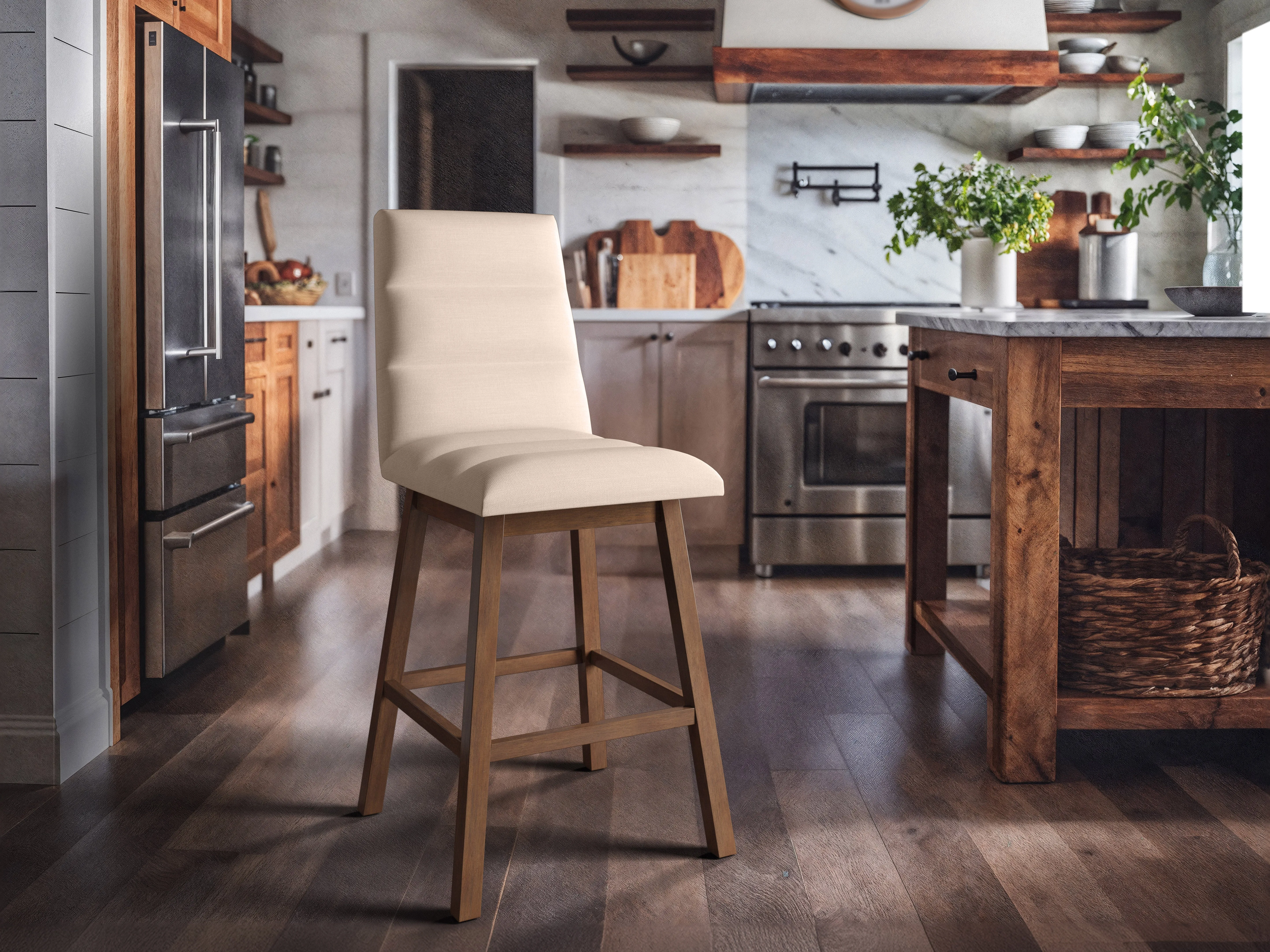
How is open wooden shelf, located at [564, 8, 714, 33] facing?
toward the camera

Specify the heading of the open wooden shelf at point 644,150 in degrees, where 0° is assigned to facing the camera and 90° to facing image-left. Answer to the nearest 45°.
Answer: approximately 0°

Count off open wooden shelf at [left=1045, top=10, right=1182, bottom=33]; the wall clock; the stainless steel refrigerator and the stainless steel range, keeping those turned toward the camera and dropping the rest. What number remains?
3

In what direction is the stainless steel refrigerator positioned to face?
to the viewer's right

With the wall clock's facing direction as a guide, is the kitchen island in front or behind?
in front

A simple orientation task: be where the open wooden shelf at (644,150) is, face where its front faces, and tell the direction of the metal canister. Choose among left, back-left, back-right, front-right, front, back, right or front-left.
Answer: left

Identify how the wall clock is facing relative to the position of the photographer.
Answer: facing the viewer

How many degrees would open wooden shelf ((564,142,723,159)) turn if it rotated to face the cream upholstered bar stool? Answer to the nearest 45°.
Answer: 0° — it already faces it

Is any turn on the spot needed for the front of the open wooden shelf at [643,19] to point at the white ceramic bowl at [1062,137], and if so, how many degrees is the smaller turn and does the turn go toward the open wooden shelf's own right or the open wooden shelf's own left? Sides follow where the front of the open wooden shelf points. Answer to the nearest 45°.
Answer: approximately 90° to the open wooden shelf's own left

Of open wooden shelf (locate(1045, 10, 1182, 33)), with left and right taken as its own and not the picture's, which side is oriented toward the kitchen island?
front

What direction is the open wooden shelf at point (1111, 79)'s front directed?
toward the camera

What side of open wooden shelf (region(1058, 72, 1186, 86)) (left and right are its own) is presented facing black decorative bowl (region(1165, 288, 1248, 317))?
front

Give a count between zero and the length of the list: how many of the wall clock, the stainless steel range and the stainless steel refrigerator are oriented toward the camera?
2

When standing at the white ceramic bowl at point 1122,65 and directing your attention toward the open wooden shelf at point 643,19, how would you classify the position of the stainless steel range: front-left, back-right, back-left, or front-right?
front-left

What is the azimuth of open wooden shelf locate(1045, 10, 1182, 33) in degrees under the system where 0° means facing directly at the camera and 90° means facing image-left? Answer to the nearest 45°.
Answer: approximately 0°
